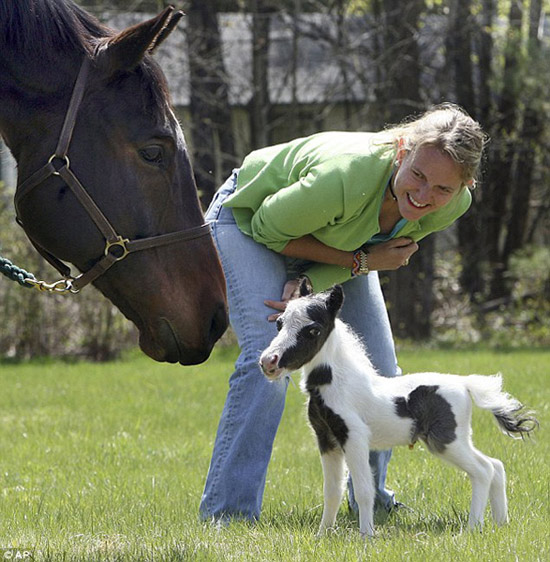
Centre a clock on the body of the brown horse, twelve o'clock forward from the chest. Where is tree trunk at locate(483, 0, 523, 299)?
The tree trunk is roughly at 10 o'clock from the brown horse.

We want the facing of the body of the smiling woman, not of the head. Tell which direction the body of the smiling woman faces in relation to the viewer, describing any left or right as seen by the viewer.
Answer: facing the viewer and to the right of the viewer

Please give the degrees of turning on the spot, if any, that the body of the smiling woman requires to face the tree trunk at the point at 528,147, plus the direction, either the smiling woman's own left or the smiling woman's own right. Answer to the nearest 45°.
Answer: approximately 135° to the smiling woman's own left

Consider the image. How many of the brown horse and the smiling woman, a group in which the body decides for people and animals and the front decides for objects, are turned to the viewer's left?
0

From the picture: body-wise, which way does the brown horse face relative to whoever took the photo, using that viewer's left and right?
facing to the right of the viewer

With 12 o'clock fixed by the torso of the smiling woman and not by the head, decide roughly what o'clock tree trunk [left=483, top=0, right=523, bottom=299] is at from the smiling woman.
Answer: The tree trunk is roughly at 8 o'clock from the smiling woman.

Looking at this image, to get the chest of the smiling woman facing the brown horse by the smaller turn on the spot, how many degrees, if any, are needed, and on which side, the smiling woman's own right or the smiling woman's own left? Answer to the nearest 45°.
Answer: approximately 90° to the smiling woman's own right

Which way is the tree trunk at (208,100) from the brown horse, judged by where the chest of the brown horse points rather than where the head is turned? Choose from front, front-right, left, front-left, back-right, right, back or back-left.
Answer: left

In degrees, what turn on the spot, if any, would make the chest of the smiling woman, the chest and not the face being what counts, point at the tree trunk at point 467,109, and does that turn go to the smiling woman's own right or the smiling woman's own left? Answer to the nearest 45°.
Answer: approximately 135° to the smiling woman's own left
